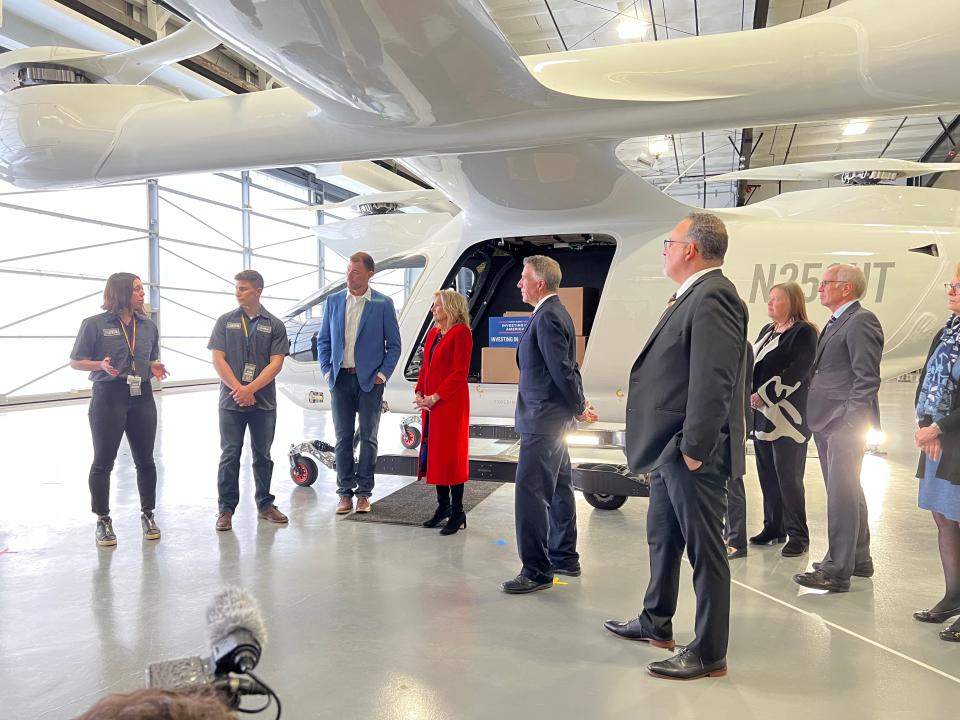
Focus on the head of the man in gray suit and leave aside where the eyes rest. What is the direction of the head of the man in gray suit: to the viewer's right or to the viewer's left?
to the viewer's left

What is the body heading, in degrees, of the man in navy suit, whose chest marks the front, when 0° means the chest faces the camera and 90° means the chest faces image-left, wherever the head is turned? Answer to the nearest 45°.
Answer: approximately 90°

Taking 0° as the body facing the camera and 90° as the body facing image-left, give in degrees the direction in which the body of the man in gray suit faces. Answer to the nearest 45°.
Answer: approximately 90°

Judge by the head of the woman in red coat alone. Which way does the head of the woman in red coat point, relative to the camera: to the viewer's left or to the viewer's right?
to the viewer's left

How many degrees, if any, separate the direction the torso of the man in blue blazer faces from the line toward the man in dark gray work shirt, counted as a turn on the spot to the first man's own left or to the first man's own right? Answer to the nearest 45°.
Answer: approximately 45° to the first man's own right

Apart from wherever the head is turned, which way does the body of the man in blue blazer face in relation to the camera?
toward the camera

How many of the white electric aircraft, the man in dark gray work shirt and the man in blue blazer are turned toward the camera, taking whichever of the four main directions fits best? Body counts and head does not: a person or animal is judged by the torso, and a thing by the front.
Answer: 2

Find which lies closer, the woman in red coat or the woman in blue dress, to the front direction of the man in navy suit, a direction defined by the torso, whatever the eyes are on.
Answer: the woman in red coat

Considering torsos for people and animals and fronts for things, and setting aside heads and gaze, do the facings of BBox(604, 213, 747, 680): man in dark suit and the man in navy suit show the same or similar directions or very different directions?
same or similar directions

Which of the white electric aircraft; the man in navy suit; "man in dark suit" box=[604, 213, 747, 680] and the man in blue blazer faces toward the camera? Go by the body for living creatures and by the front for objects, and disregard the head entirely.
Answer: the man in blue blazer

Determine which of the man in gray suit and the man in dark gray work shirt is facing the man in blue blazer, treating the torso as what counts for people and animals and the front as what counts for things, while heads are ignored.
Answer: the man in gray suit

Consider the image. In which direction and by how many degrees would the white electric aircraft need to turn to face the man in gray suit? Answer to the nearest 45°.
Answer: approximately 135° to its left

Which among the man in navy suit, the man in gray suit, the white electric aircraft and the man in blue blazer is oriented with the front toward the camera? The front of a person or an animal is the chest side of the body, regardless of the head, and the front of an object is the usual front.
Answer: the man in blue blazer

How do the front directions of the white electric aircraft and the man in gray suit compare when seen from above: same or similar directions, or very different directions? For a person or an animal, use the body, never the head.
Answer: same or similar directions

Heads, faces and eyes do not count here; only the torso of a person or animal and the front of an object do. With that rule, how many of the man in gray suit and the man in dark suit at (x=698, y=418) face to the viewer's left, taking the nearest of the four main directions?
2

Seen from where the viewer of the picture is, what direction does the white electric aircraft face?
facing to the left of the viewer
